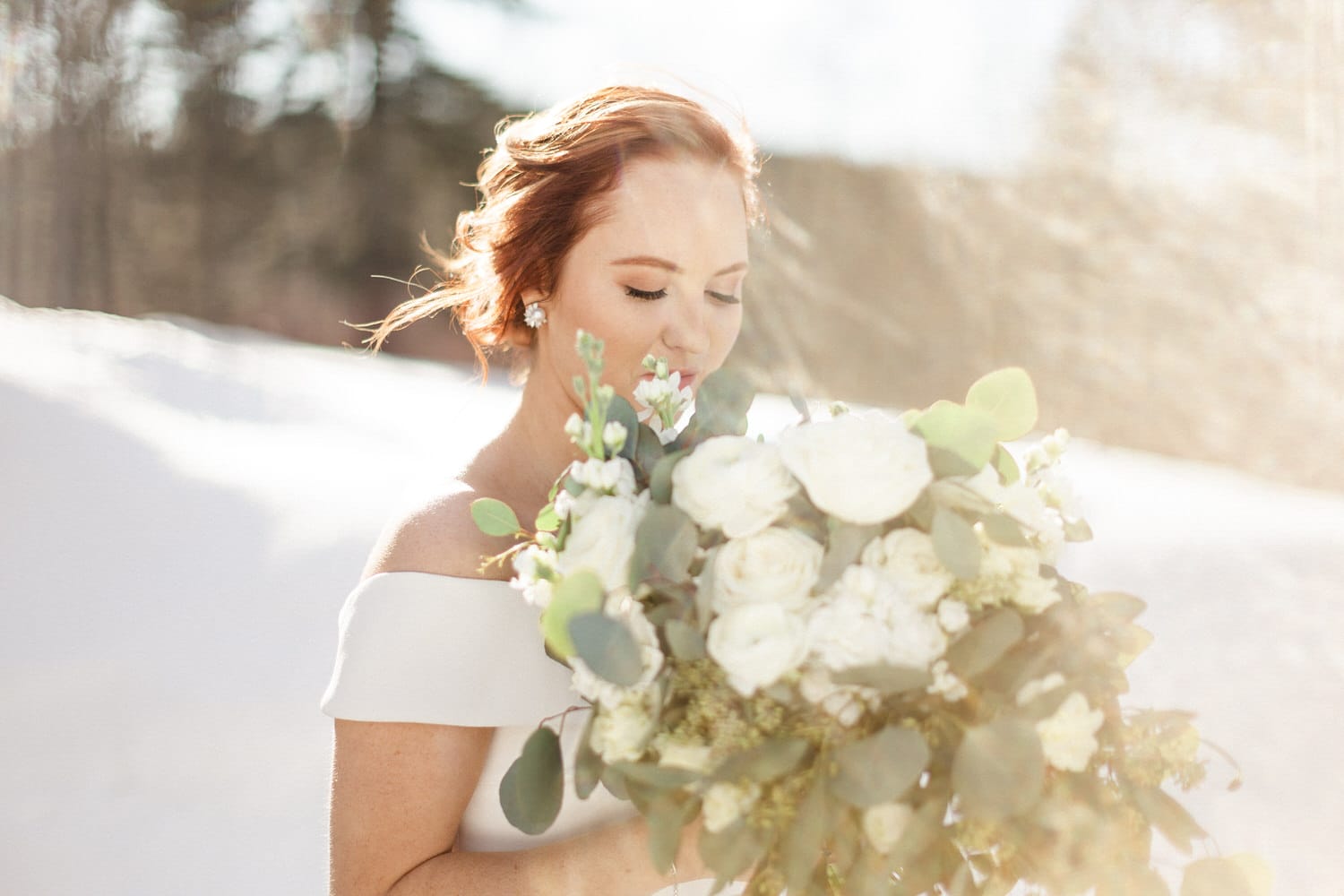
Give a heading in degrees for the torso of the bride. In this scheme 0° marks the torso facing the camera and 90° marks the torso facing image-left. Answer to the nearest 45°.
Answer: approximately 315°
